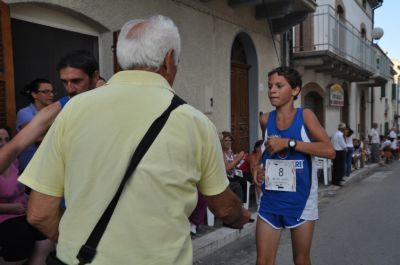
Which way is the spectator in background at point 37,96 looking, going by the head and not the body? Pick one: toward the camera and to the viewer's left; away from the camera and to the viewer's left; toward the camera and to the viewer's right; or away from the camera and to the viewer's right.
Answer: toward the camera and to the viewer's right

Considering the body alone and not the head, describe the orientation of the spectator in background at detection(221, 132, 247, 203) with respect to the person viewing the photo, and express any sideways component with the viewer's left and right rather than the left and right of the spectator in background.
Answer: facing the viewer and to the right of the viewer

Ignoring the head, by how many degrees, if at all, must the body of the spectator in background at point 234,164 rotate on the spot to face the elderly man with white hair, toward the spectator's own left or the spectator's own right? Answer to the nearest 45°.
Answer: approximately 45° to the spectator's own right

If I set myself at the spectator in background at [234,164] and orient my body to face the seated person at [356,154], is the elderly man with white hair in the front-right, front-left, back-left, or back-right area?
back-right

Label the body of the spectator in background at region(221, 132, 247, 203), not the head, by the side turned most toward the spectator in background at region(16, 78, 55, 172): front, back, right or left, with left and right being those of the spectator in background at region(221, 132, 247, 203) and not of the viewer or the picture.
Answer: right

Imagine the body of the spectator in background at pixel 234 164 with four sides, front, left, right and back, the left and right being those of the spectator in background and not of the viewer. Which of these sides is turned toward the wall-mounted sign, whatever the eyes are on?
left

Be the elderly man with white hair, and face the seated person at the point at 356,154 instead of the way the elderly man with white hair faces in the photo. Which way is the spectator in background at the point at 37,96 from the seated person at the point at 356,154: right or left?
left

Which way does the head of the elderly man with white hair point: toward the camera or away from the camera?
away from the camera

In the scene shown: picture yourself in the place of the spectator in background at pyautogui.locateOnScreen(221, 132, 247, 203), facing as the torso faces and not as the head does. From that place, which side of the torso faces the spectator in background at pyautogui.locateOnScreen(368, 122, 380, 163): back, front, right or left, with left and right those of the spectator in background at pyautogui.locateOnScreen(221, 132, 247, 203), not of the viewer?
left

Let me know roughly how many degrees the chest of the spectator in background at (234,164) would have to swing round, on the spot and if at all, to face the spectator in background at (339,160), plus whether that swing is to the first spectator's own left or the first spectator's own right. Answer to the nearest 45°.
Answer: approximately 90° to the first spectator's own left

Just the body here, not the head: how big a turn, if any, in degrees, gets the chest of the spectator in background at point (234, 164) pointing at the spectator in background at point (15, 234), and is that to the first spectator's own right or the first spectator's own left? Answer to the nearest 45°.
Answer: approximately 90° to the first spectator's own right
